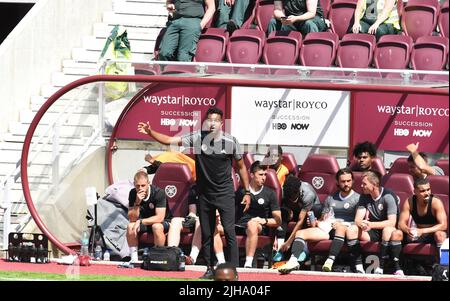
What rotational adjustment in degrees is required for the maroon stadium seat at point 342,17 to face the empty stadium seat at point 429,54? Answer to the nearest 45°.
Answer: approximately 45° to its left

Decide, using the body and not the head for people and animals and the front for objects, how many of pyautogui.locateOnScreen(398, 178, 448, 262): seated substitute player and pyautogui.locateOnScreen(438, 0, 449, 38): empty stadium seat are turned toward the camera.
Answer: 2

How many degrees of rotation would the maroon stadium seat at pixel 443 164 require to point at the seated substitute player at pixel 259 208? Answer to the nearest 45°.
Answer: approximately 90° to its right

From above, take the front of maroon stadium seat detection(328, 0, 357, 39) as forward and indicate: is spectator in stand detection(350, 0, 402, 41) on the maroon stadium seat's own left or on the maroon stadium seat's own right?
on the maroon stadium seat's own left
